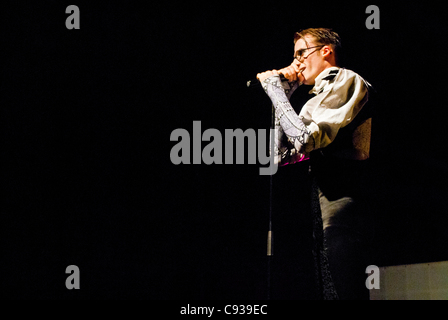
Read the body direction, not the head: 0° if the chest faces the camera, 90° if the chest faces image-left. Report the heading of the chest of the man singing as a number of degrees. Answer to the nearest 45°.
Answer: approximately 90°
